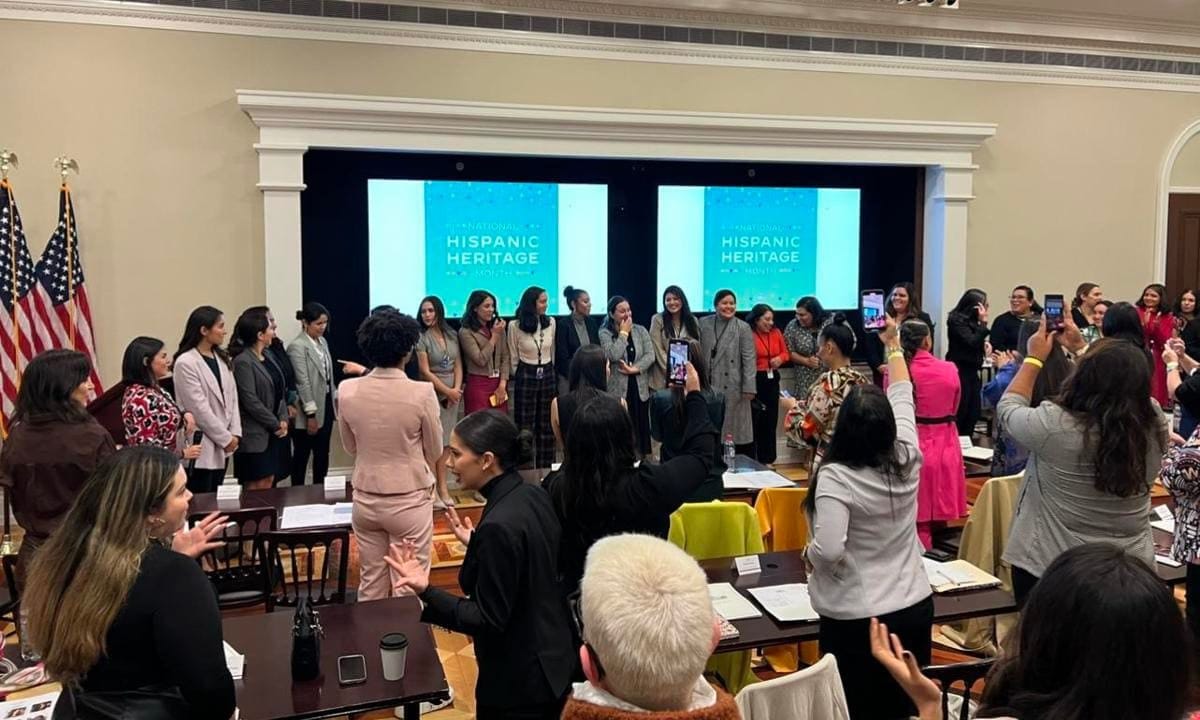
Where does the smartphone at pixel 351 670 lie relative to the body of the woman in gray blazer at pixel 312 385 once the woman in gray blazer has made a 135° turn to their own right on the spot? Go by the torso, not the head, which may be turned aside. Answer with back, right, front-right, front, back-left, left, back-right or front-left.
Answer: left

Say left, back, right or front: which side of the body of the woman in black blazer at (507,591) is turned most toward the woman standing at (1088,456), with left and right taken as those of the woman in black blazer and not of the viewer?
back

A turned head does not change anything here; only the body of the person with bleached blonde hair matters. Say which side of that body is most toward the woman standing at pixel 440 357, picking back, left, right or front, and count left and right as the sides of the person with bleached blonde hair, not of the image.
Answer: front

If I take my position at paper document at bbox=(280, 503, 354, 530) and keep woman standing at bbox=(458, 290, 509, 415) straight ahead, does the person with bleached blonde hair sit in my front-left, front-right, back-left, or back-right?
back-right

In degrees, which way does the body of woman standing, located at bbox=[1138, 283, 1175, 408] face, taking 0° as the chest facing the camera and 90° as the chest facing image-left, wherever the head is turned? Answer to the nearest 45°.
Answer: approximately 45°

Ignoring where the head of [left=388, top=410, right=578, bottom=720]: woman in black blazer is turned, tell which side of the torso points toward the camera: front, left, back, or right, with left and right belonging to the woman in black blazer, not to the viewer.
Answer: left

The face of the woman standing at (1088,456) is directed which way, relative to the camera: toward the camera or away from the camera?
away from the camera

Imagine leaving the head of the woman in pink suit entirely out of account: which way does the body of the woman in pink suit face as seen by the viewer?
away from the camera

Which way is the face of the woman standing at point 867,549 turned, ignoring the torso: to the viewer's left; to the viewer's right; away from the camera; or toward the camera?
away from the camera

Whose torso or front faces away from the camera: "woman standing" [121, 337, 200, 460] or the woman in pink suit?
the woman in pink suit

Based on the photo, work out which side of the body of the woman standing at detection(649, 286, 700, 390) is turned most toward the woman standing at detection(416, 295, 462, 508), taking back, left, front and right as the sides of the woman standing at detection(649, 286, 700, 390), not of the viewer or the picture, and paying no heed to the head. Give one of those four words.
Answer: right

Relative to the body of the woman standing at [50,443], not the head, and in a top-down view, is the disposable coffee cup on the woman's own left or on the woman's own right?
on the woman's own right

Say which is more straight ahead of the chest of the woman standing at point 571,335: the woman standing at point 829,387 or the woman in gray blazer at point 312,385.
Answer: the woman standing

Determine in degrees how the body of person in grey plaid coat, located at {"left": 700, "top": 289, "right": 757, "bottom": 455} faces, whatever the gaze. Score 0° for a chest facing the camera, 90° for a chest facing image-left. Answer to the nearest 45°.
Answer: approximately 0°
